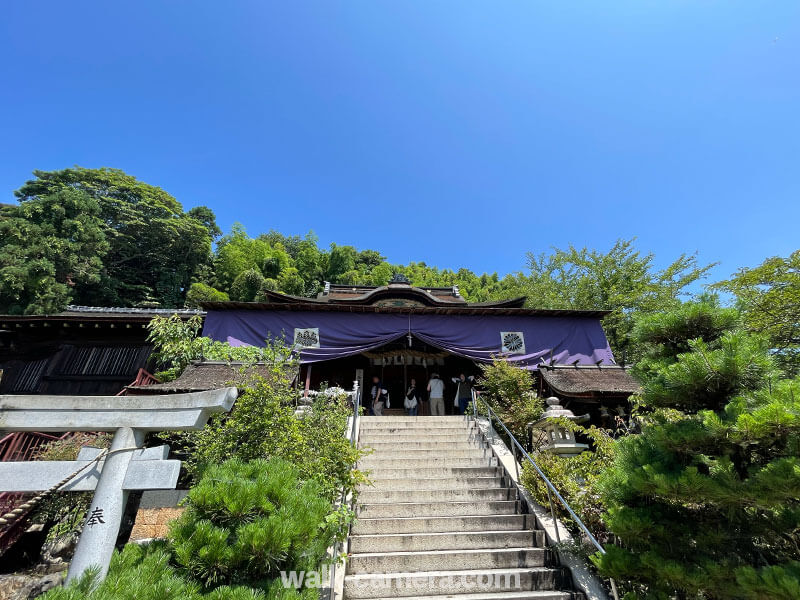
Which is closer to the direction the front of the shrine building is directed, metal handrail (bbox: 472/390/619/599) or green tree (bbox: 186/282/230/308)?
the metal handrail

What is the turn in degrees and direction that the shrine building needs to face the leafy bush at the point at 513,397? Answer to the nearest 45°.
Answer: approximately 45° to its left

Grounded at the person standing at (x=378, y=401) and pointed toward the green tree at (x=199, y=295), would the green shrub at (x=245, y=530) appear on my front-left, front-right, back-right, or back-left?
back-left

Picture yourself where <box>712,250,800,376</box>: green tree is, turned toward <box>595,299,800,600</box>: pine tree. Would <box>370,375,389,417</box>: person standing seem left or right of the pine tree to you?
right

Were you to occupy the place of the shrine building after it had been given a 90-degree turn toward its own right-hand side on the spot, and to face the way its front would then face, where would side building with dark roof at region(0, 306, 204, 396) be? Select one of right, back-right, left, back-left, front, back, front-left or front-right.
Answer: front

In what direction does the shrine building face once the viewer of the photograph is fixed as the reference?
facing the viewer

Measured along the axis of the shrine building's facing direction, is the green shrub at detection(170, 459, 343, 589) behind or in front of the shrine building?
in front

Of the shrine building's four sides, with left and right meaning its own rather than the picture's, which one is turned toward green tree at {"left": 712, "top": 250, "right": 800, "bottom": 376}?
left

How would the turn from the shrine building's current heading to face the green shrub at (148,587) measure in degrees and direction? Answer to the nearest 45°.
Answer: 0° — it already faces it

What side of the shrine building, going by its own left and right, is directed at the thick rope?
front

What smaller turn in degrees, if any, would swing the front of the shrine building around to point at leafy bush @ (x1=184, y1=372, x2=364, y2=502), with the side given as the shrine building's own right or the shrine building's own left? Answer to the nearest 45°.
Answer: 0° — it already faces it

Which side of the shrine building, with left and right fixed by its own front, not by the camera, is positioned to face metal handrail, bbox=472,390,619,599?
front

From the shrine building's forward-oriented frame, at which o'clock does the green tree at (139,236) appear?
The green tree is roughly at 4 o'clock from the shrine building.

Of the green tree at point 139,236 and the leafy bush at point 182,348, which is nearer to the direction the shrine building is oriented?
the leafy bush
